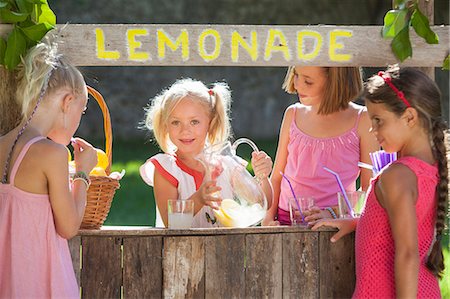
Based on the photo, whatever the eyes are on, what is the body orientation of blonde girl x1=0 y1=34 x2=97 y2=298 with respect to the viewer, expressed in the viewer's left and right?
facing away from the viewer and to the right of the viewer

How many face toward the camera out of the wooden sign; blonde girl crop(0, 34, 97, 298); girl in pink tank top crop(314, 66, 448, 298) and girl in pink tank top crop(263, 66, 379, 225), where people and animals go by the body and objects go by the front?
2

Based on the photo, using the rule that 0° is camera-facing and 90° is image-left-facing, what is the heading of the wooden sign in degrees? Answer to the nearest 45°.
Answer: approximately 0°

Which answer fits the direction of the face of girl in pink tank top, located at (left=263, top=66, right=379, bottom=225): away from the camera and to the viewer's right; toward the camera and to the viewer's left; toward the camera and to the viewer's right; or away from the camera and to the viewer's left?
toward the camera and to the viewer's left

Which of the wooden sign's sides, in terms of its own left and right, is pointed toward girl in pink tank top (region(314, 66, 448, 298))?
left

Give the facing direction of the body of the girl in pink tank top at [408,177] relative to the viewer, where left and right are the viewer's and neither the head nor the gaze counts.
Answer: facing to the left of the viewer
